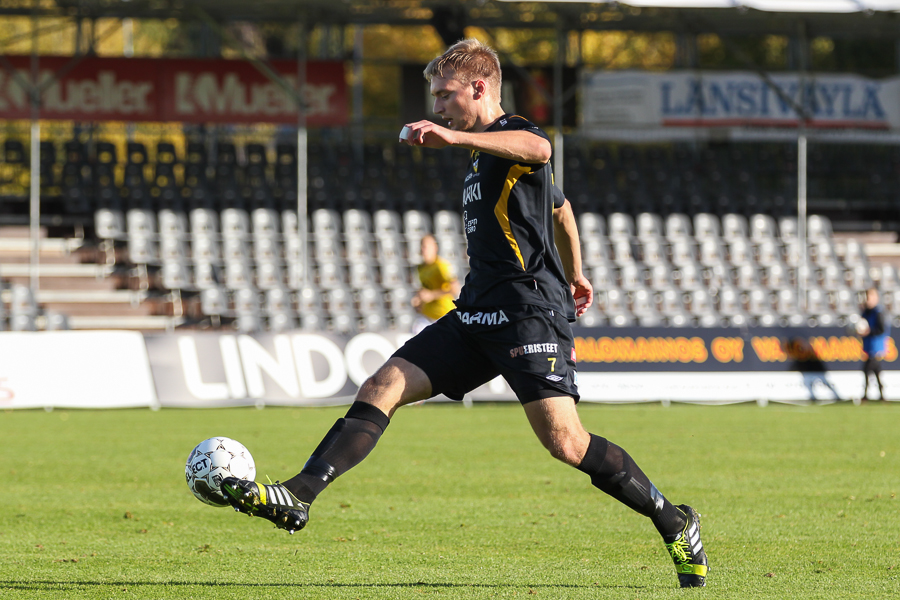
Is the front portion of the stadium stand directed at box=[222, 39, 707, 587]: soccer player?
yes

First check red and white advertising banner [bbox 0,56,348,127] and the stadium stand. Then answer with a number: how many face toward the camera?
2

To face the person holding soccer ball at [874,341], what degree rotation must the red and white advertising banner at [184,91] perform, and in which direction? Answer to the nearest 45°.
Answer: approximately 45° to its left

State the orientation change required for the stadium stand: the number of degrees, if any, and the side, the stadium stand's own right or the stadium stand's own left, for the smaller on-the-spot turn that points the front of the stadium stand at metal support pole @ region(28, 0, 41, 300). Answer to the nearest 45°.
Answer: approximately 45° to the stadium stand's own right

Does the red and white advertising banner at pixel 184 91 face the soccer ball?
yes

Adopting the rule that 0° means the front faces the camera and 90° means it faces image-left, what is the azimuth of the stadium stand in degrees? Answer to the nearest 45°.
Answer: approximately 0°
